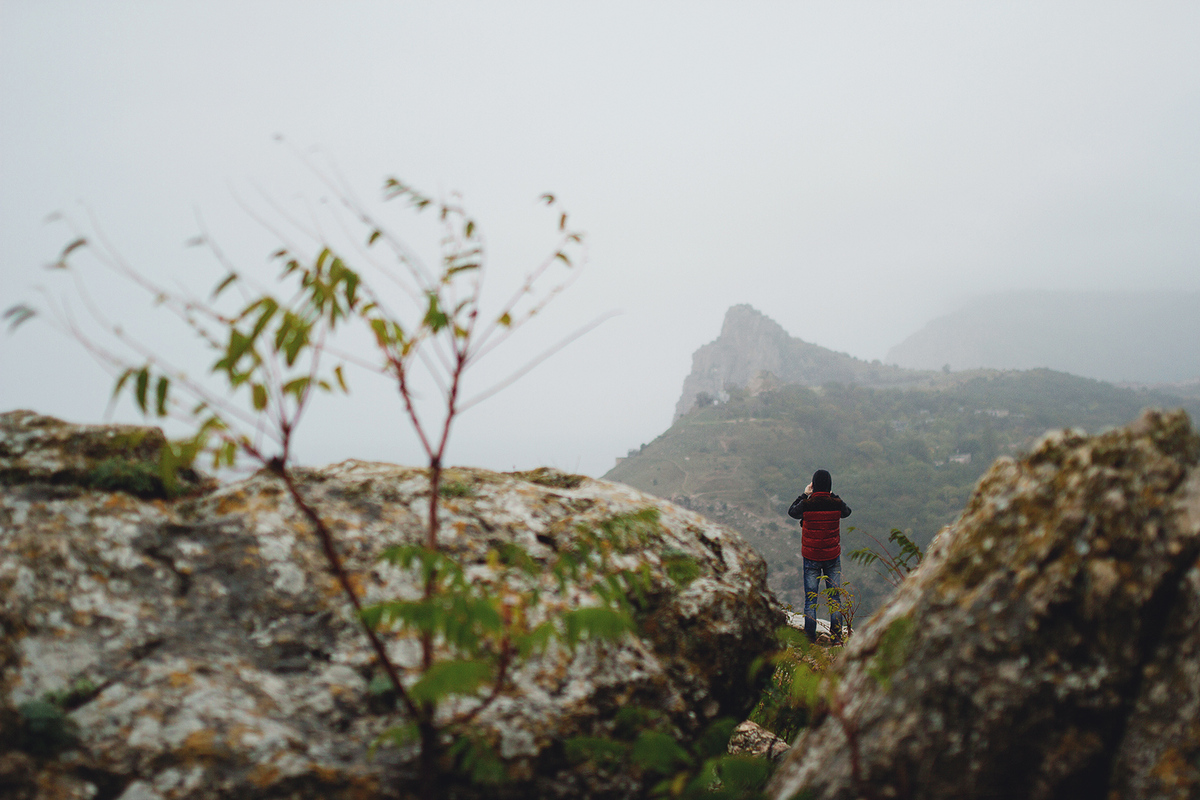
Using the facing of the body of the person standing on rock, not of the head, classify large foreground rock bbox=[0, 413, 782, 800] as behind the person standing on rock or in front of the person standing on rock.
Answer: behind

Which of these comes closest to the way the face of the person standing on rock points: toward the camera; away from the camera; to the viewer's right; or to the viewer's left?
away from the camera

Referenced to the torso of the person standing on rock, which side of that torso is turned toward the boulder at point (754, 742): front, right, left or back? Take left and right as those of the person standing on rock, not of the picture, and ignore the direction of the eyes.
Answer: back

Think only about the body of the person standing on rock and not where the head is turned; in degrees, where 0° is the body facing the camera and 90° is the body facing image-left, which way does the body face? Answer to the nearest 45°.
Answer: approximately 180°

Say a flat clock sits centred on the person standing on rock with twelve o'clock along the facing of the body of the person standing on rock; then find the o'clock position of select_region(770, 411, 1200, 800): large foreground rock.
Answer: The large foreground rock is roughly at 6 o'clock from the person standing on rock.
